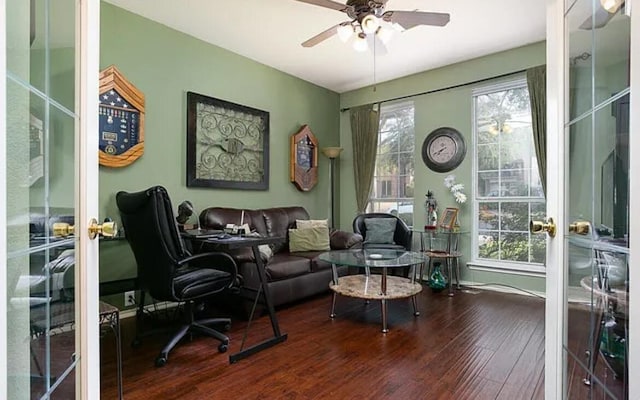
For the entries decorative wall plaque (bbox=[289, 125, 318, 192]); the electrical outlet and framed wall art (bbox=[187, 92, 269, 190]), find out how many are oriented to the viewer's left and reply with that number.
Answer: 0

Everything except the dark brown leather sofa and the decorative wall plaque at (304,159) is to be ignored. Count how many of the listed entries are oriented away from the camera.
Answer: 0

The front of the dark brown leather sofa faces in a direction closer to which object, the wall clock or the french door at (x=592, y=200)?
the french door

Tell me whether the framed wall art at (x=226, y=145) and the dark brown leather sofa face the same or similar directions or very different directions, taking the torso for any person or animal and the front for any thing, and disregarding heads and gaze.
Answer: same or similar directions

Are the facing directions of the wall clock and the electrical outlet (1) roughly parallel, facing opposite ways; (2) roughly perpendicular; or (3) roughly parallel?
roughly perpendicular

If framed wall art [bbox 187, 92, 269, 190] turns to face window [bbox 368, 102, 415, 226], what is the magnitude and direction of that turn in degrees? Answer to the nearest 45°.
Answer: approximately 45° to its left

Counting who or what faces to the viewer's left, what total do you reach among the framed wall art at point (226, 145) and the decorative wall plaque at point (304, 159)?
0

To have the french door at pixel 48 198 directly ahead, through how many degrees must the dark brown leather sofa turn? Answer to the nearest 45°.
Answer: approximately 45° to its right

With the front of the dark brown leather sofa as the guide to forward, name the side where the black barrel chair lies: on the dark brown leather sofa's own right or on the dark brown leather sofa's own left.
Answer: on the dark brown leather sofa's own left

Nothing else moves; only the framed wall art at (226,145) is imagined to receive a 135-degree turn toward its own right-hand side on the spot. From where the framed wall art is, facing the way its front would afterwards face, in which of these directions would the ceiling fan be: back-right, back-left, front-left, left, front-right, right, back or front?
back-left

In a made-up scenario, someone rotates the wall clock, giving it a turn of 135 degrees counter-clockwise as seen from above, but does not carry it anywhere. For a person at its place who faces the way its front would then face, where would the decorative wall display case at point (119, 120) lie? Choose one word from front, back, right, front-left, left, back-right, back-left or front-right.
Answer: back

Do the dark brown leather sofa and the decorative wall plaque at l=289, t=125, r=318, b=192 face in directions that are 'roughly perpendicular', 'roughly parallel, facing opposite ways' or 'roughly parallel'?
roughly parallel

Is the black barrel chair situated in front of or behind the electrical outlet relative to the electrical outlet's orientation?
in front

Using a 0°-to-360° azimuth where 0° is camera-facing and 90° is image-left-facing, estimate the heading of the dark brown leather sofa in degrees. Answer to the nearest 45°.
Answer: approximately 315°

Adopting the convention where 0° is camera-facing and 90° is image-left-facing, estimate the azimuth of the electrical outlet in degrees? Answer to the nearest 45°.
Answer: approximately 315°

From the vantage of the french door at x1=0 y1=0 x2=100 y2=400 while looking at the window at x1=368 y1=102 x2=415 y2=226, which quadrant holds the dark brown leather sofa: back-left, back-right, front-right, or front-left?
front-left

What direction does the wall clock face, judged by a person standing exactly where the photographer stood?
facing the viewer

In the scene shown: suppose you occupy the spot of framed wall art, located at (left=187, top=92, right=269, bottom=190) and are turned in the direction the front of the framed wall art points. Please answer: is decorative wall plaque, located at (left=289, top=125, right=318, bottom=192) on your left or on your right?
on your left

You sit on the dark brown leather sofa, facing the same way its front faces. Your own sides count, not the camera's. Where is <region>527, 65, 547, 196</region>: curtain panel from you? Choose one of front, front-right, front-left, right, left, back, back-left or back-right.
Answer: front-left
